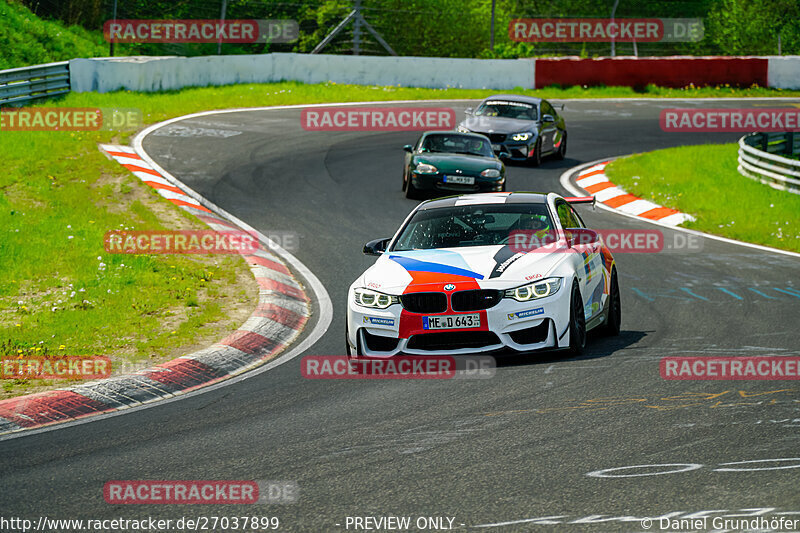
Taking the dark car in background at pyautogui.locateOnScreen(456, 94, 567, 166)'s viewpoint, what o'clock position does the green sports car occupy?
The green sports car is roughly at 11 o'clock from the dark car in background.

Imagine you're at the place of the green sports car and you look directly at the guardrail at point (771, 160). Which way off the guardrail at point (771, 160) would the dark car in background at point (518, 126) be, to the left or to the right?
left

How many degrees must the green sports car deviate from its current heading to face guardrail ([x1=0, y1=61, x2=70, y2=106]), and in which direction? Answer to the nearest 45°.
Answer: approximately 135° to its right

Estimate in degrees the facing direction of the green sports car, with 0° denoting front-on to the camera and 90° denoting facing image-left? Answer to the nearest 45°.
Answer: approximately 0°

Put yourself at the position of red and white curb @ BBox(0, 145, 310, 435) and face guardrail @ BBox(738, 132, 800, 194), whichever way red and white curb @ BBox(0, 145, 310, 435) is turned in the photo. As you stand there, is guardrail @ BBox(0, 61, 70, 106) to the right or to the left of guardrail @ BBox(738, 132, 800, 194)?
left

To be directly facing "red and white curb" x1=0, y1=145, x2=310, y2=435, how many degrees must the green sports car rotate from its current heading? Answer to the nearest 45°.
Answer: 0° — it already faces it

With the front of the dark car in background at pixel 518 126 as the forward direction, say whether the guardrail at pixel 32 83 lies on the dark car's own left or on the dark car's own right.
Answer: on the dark car's own right

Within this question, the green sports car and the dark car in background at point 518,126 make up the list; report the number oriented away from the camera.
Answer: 0

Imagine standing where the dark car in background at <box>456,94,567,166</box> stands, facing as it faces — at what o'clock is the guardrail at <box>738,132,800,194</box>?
The guardrail is roughly at 8 o'clock from the dark car in background.

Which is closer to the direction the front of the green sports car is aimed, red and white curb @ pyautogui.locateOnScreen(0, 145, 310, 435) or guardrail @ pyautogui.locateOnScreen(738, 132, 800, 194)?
the red and white curb

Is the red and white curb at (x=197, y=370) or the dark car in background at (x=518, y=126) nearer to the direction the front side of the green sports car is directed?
the red and white curb

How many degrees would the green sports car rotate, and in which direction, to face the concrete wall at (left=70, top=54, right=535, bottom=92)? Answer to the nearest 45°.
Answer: approximately 180°
